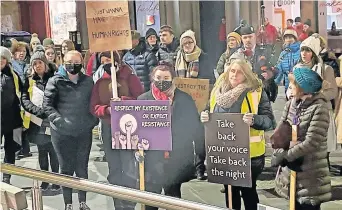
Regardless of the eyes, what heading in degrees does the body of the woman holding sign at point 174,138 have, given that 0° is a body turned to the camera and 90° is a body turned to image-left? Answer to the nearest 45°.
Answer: approximately 0°

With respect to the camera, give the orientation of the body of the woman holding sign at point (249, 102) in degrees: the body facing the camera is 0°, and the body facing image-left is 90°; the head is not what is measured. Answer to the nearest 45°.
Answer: approximately 45°
